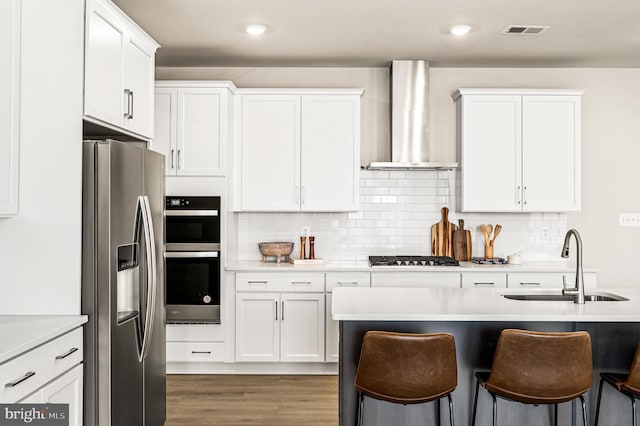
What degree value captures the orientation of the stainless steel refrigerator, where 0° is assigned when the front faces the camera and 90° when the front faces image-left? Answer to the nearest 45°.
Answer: approximately 315°

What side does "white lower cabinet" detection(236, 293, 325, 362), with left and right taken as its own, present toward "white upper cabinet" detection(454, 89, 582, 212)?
left

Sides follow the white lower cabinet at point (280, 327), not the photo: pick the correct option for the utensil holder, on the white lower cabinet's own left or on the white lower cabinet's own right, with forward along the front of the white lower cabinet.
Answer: on the white lower cabinet's own left

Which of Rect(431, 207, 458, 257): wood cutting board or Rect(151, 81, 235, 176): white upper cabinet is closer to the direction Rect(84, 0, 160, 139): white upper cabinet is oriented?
the wood cutting board

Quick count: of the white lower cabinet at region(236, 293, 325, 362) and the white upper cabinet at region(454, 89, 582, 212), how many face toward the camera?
2

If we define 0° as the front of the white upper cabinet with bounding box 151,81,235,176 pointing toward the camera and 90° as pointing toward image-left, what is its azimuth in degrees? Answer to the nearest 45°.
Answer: approximately 0°

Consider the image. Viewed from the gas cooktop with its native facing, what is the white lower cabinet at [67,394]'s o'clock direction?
The white lower cabinet is roughly at 1 o'clock from the gas cooktop.

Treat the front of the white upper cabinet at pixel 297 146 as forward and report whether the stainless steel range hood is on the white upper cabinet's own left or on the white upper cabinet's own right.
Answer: on the white upper cabinet's own left

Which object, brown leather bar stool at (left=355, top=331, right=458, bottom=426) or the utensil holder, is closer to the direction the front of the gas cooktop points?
the brown leather bar stool

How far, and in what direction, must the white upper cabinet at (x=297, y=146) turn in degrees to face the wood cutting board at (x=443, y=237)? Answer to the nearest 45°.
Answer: approximately 90° to its left
